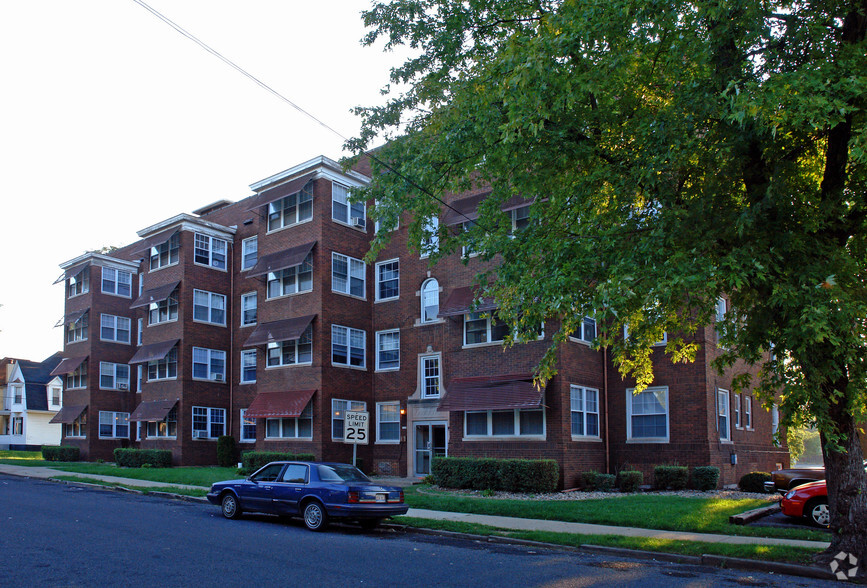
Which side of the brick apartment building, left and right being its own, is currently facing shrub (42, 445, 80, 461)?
right

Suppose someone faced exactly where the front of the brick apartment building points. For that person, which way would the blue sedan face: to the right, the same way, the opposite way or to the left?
to the right

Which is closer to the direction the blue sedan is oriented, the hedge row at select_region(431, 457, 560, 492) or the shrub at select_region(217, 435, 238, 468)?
the shrub

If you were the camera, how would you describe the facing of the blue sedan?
facing away from the viewer and to the left of the viewer

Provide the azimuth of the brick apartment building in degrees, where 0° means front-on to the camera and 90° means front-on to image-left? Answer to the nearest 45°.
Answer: approximately 45°

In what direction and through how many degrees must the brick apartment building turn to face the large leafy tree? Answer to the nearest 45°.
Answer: approximately 45° to its left

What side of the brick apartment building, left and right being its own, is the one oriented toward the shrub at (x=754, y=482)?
left

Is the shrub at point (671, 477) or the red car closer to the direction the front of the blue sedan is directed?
the shrub

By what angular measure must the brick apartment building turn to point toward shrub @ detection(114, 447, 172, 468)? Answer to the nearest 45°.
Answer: approximately 90° to its right
